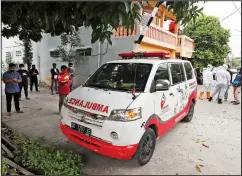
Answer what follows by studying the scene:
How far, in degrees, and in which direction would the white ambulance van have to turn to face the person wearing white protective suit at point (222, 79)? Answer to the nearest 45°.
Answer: approximately 180°

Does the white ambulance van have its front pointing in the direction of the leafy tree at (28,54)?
no

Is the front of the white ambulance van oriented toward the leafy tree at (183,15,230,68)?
no

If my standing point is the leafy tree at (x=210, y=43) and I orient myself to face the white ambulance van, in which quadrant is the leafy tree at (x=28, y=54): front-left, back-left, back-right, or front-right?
front-right

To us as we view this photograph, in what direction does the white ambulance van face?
facing the viewer and to the left of the viewer

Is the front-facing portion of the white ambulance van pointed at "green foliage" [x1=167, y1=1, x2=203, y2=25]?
no

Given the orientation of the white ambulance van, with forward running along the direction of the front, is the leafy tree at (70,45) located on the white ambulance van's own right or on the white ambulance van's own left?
on the white ambulance van's own right
